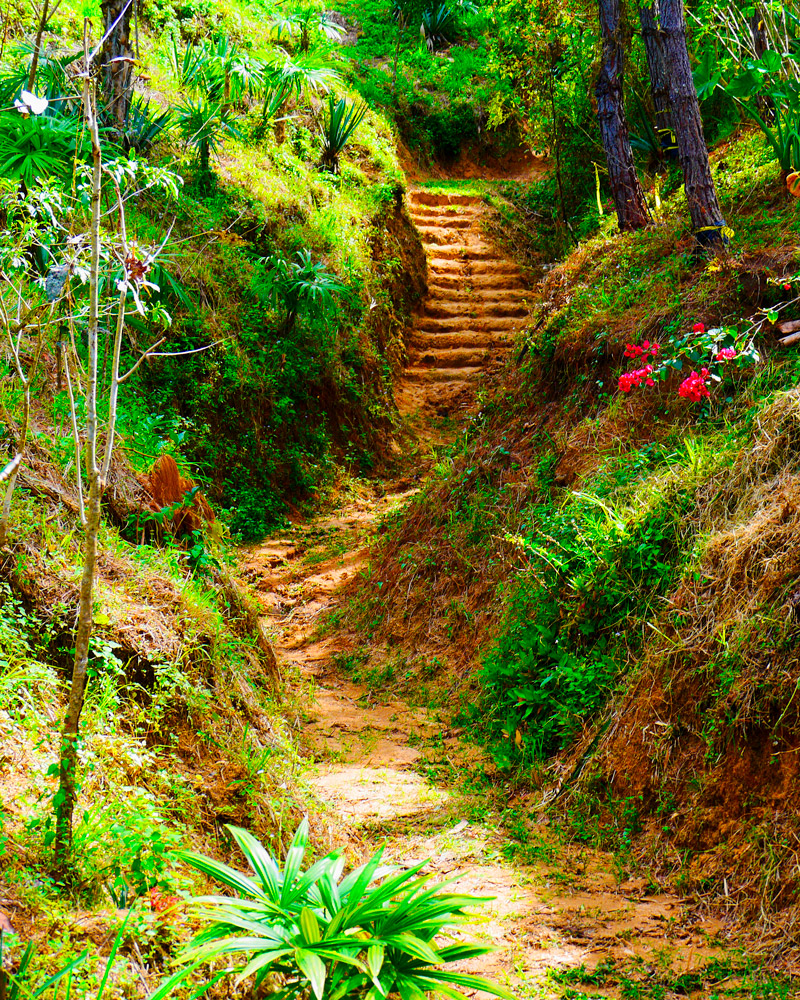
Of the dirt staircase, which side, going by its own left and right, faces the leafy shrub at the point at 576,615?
front

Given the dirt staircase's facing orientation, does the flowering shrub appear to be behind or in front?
in front

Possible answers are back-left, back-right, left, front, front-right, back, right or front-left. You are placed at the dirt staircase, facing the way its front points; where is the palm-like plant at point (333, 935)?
front

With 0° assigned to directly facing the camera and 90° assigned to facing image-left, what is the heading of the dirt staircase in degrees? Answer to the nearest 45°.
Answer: approximately 0°
